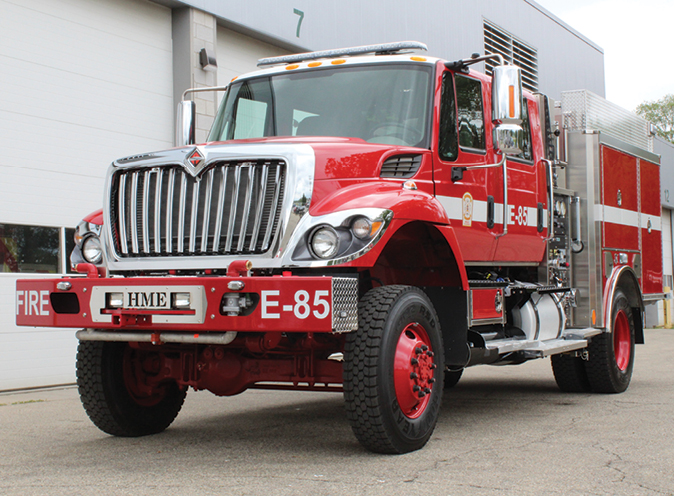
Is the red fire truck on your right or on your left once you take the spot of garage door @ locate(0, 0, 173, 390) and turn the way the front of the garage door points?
on your left

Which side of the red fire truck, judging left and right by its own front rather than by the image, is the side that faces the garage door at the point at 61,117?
right

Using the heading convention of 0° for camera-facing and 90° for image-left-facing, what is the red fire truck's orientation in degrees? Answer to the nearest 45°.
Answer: approximately 45°

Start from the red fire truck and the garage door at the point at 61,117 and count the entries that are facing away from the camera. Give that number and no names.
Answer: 0
